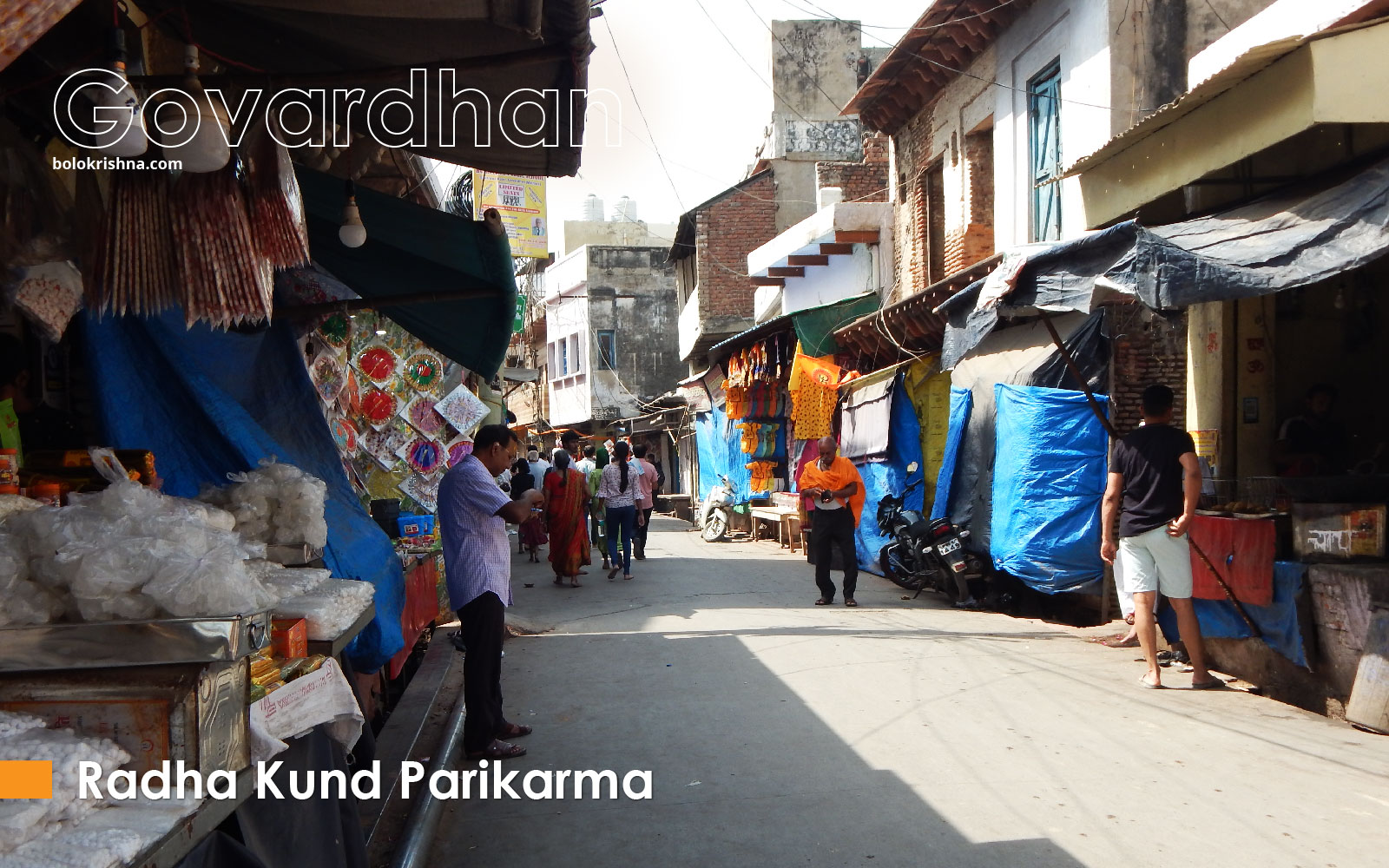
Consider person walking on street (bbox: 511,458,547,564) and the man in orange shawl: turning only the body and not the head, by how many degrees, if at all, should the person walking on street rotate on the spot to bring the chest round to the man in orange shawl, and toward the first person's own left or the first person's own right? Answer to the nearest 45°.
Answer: approximately 135° to the first person's own right

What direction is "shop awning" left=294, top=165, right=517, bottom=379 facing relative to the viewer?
to the viewer's right

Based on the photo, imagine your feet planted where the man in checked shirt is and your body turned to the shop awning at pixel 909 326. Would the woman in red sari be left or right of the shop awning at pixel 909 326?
left

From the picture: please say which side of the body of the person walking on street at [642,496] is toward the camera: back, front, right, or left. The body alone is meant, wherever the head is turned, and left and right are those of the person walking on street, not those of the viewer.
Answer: back

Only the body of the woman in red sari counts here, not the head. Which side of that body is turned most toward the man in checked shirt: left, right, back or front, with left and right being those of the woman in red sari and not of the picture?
back

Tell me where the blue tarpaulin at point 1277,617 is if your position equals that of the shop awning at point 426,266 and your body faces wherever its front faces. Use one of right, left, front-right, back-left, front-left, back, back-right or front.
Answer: front

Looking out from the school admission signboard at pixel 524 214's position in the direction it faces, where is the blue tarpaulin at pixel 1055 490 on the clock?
The blue tarpaulin is roughly at 11 o'clock from the school admission signboard.
